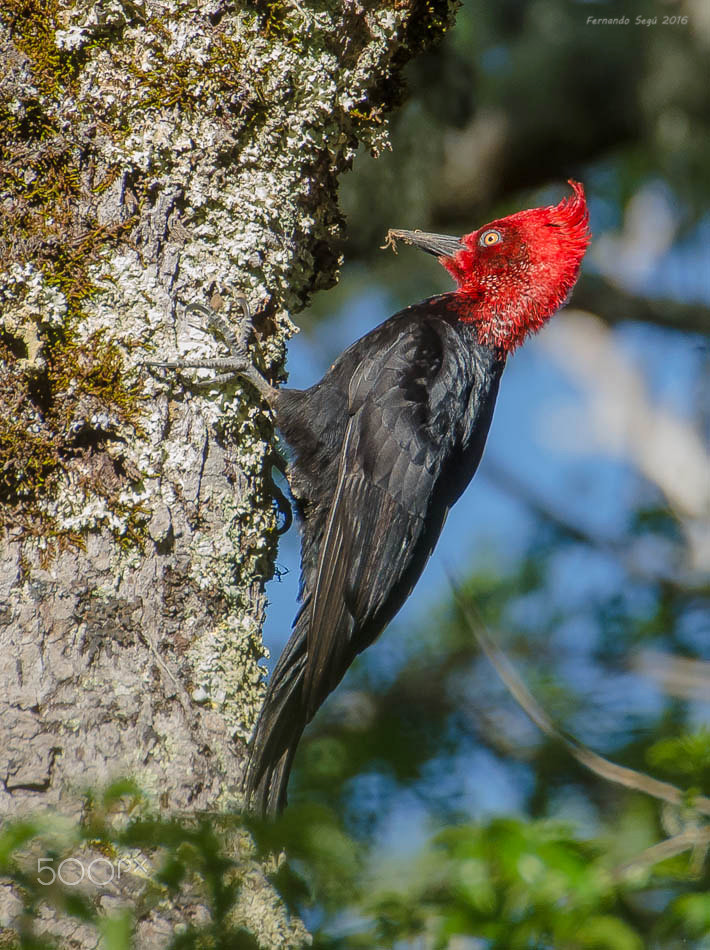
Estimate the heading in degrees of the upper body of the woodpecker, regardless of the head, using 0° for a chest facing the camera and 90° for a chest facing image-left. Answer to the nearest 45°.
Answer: approximately 90°

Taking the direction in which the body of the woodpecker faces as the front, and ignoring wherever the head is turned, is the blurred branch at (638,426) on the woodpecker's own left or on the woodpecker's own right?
on the woodpecker's own right

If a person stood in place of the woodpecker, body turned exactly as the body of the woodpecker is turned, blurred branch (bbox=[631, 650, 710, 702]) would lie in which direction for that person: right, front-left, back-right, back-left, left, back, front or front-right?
back-right
